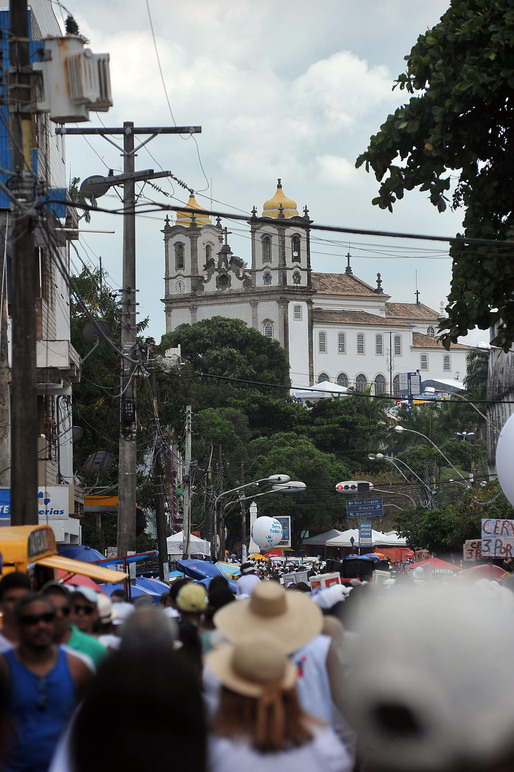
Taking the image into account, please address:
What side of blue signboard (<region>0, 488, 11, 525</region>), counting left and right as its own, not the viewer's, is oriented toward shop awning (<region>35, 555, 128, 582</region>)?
front

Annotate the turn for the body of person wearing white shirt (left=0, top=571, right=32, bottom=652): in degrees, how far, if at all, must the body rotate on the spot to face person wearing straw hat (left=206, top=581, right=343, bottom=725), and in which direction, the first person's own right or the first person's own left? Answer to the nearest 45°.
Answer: approximately 45° to the first person's own left

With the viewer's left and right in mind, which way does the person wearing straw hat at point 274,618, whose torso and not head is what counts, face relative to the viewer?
facing away from the viewer

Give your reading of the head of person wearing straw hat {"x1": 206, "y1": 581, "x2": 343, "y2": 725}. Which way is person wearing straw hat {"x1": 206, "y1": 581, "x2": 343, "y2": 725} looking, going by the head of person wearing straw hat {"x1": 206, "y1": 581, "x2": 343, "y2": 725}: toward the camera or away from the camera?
away from the camera

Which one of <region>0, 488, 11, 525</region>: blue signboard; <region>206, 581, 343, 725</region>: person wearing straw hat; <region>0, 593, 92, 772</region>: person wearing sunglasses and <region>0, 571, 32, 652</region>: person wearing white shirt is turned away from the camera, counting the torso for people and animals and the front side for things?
the person wearing straw hat

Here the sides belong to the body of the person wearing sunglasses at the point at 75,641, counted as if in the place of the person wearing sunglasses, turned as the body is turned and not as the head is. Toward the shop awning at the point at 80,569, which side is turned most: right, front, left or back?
back

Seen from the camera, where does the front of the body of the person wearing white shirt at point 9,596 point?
toward the camera

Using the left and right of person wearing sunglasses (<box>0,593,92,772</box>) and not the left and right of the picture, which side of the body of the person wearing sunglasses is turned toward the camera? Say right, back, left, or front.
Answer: front

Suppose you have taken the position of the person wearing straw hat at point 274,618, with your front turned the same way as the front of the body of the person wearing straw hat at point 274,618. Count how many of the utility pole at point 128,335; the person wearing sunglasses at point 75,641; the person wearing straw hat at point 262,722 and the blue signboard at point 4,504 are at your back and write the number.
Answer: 1

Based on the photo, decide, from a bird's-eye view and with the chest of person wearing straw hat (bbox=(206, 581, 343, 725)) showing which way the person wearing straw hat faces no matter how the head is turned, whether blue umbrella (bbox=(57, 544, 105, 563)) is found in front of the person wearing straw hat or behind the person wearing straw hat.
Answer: in front

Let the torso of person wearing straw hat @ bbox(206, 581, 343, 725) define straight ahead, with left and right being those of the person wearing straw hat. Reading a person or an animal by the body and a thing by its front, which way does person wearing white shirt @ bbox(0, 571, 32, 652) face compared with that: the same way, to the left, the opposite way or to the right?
the opposite way

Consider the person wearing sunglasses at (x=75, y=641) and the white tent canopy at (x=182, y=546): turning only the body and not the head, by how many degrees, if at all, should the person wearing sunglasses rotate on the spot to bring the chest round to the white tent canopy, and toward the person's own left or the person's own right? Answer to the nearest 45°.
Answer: approximately 180°

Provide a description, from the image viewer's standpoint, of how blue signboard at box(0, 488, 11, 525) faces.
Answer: facing the viewer
